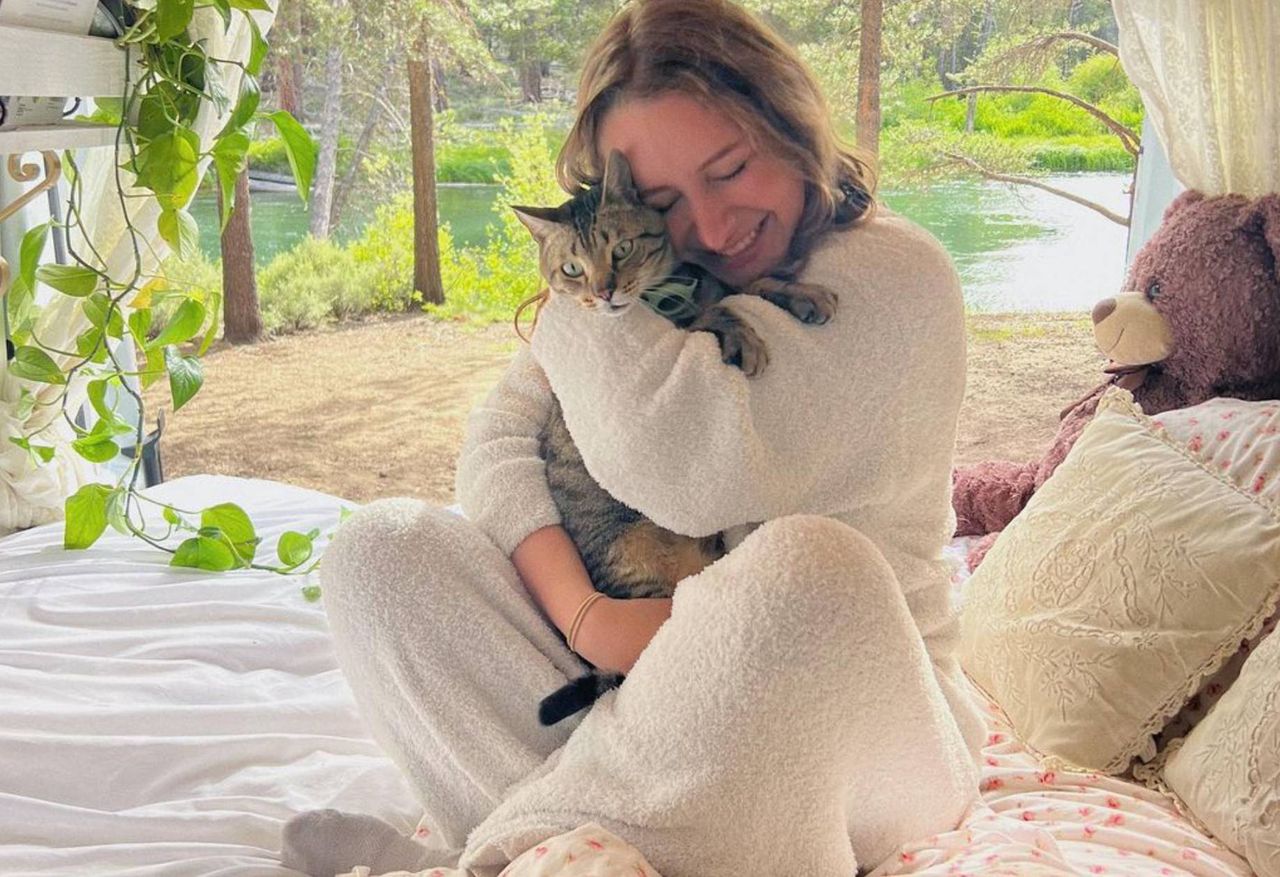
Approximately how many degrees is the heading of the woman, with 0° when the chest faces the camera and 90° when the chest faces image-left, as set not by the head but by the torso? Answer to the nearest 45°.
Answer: approximately 45°

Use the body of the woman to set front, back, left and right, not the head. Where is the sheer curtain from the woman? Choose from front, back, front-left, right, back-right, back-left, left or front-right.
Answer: back

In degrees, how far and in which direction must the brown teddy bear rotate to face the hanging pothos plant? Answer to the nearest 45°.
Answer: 0° — it already faces it

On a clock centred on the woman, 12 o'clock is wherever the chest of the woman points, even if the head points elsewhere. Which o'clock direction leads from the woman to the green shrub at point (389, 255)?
The green shrub is roughly at 4 o'clock from the woman.

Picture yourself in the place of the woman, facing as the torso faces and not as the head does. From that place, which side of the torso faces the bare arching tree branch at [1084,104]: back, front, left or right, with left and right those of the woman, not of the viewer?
back

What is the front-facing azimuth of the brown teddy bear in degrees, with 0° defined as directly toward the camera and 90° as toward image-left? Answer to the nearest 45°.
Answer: approximately 90°
